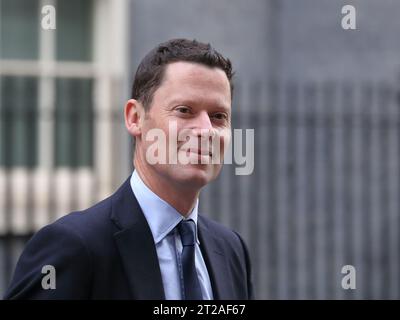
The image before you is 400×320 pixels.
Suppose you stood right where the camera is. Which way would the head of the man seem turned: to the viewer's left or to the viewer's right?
to the viewer's right

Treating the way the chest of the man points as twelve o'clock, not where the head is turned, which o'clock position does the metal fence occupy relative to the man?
The metal fence is roughly at 8 o'clock from the man.

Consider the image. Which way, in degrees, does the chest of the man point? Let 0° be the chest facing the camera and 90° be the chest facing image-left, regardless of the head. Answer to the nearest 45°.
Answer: approximately 315°
